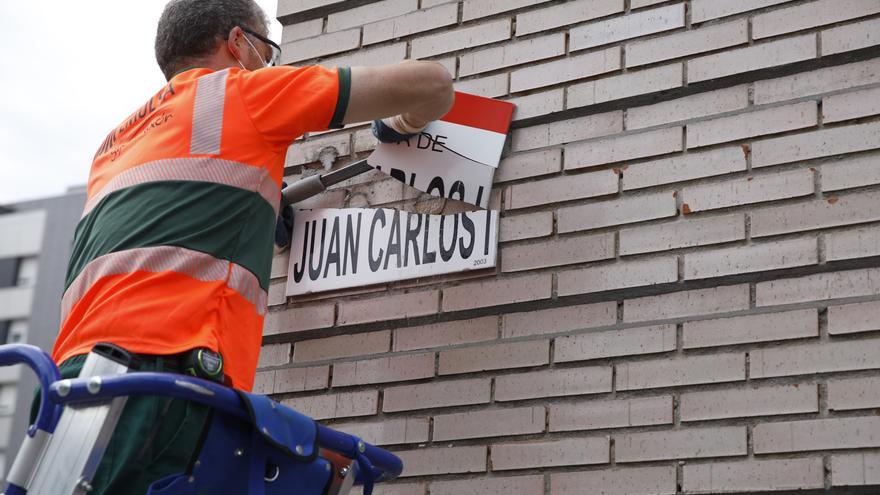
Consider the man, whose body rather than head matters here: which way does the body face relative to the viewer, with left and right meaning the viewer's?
facing away from the viewer and to the right of the viewer

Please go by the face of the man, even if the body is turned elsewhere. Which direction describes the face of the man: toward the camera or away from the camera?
away from the camera

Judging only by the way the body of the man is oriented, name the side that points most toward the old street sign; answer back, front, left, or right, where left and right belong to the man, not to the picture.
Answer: front
